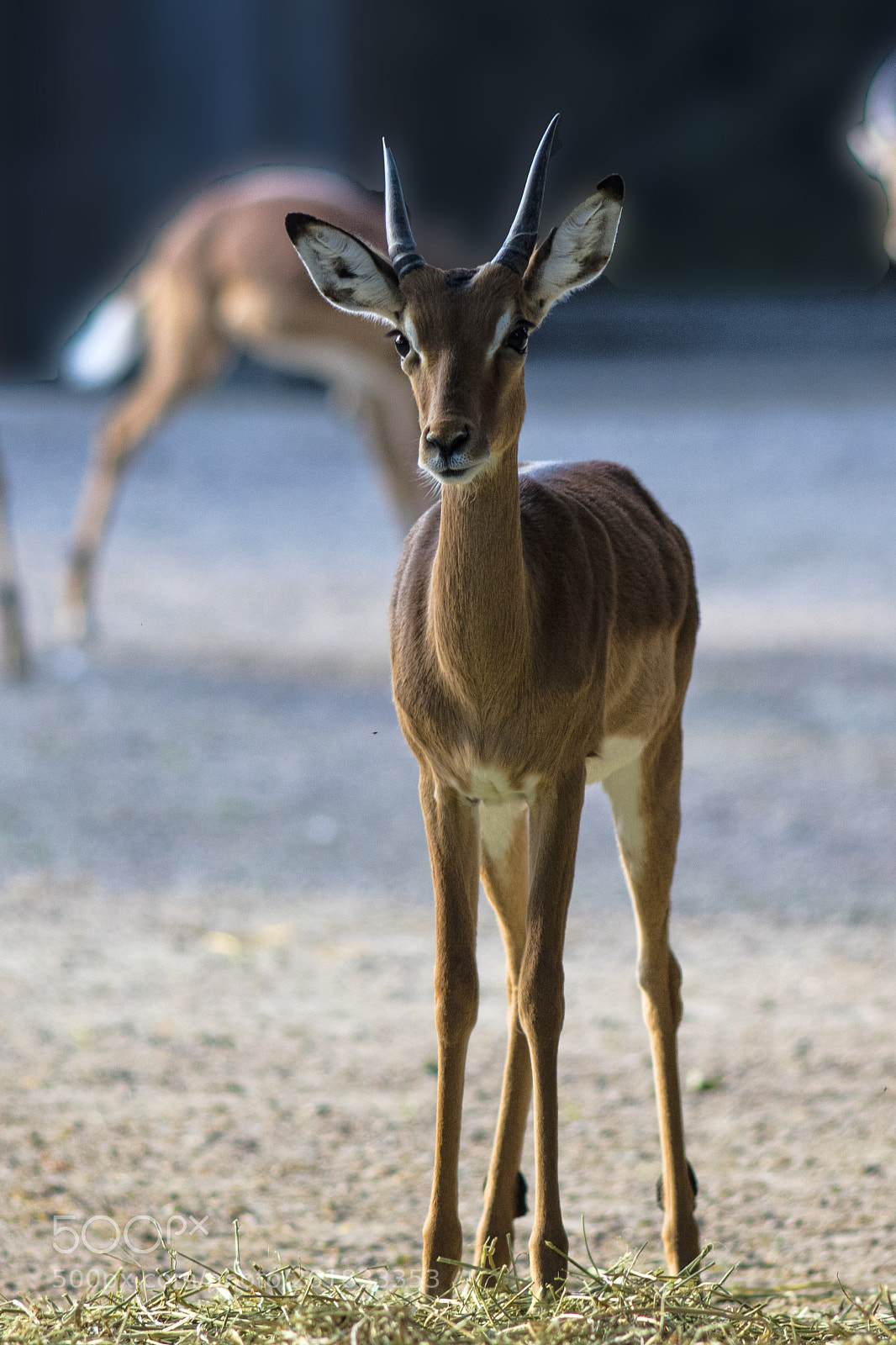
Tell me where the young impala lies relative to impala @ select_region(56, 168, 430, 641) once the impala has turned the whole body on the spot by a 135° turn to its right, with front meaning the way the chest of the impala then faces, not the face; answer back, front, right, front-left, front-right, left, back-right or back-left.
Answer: front-left

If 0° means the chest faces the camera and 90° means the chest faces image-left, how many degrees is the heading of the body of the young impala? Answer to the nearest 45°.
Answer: approximately 0°

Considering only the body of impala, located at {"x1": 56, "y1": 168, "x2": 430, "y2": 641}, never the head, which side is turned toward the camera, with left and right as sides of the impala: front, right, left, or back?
right
